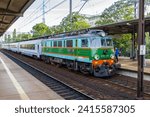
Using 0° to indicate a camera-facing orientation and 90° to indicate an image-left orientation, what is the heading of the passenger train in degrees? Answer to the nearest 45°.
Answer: approximately 315°
